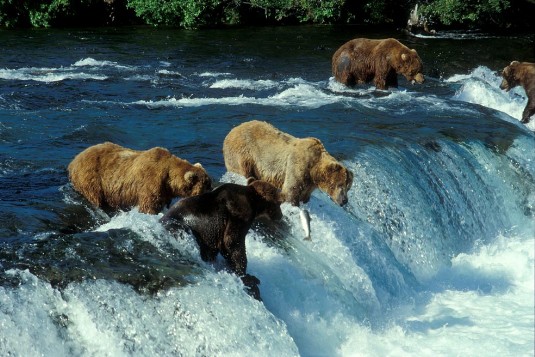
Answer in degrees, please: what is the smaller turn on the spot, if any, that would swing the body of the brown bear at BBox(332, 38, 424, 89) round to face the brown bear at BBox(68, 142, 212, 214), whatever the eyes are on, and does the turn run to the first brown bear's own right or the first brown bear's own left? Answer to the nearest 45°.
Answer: approximately 90° to the first brown bear's own right

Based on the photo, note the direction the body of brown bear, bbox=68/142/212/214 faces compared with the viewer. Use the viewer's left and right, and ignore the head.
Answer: facing to the right of the viewer

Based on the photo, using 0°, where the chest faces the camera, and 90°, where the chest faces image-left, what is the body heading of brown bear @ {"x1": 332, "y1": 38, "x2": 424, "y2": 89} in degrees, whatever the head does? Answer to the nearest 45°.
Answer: approximately 270°

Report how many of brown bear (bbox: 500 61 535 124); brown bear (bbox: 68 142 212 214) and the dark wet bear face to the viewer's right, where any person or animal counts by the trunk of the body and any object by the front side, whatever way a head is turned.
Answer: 2

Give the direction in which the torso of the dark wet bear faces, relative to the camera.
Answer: to the viewer's right

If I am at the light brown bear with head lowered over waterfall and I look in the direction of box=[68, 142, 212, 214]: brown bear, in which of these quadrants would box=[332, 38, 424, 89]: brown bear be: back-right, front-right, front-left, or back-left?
back-right

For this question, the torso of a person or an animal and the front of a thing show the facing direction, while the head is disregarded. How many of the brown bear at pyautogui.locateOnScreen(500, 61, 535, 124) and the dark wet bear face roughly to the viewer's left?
1

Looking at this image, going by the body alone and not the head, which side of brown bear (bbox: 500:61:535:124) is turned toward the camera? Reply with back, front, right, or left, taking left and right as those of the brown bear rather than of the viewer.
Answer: left

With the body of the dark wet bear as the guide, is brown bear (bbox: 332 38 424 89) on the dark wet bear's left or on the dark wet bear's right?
on the dark wet bear's left
